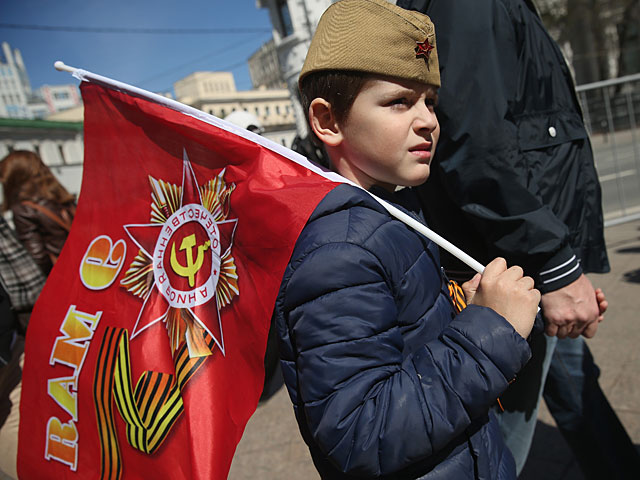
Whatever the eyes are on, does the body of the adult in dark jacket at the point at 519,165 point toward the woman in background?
no

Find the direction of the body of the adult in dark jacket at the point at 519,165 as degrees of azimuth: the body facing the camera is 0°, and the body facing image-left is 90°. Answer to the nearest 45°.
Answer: approximately 270°

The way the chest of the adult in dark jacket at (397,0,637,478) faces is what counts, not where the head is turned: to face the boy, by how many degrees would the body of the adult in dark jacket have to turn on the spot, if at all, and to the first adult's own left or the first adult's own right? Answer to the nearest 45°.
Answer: approximately 135° to the first adult's own right

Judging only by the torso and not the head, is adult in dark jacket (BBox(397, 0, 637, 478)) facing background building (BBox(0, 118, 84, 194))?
no

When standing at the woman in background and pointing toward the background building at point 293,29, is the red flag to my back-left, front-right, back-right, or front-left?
back-right

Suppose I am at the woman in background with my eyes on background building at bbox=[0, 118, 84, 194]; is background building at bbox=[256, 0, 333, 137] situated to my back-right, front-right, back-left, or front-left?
front-right

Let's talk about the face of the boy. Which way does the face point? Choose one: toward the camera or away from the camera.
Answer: toward the camera

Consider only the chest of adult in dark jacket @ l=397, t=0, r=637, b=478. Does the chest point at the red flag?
no
